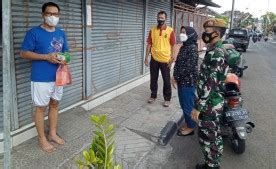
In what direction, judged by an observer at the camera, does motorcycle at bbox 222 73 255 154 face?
facing away from the viewer

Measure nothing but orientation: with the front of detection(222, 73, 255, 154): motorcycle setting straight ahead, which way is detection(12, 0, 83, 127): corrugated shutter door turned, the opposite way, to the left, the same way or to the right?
to the right

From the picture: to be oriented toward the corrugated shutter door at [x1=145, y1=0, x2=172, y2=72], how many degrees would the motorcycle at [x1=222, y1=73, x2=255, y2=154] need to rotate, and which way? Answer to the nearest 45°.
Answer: approximately 45° to its left

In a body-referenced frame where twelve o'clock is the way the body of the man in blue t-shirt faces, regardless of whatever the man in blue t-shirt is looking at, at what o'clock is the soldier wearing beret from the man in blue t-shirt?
The soldier wearing beret is roughly at 11 o'clock from the man in blue t-shirt.

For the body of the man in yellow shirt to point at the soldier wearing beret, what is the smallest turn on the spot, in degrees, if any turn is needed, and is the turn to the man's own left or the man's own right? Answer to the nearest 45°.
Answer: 0° — they already face them

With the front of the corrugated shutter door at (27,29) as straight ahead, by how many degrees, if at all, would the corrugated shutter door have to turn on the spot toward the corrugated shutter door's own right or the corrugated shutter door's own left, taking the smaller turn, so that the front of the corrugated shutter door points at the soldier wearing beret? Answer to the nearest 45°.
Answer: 0° — it already faces them

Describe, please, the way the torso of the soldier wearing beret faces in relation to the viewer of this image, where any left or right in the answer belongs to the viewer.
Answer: facing to the left of the viewer
